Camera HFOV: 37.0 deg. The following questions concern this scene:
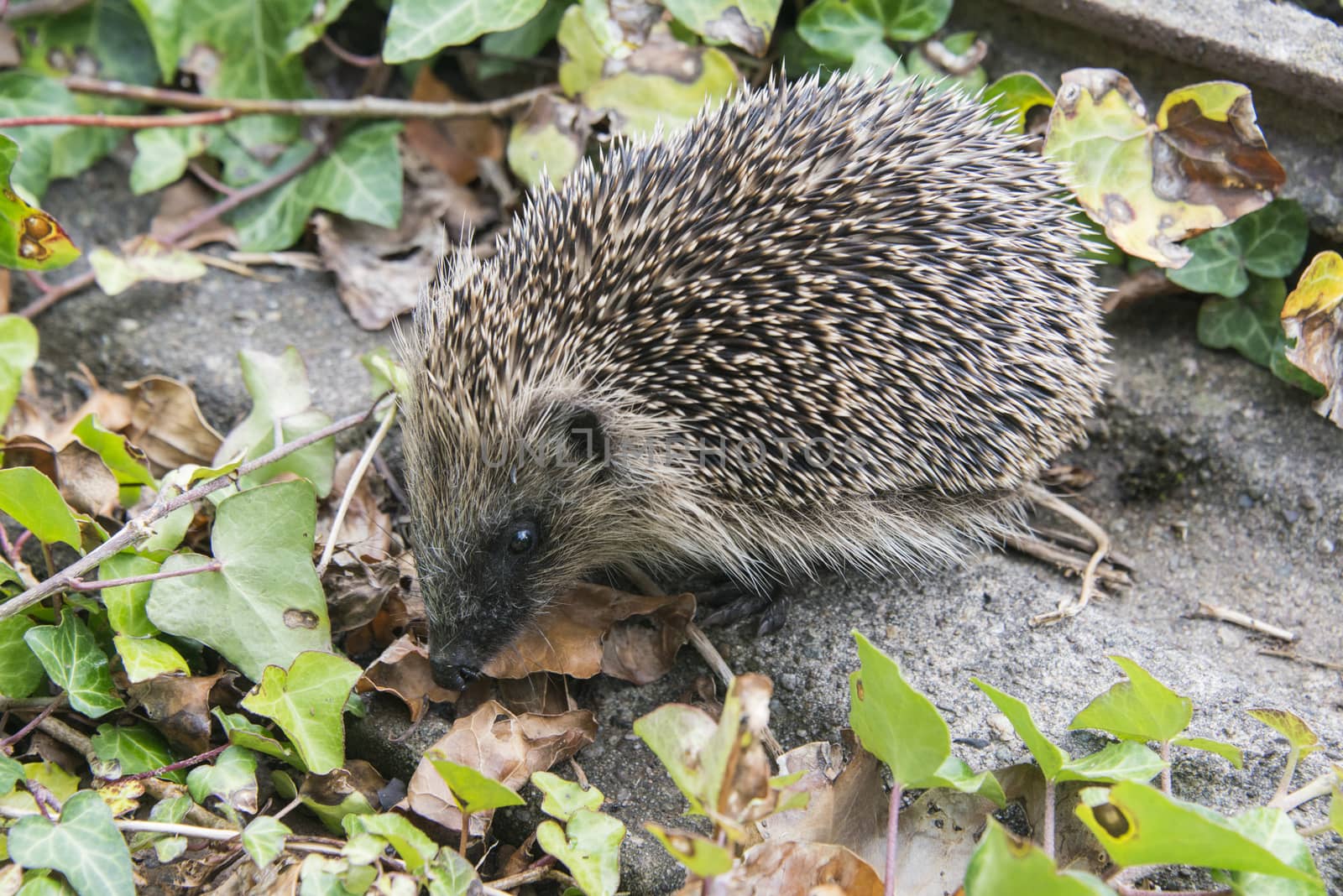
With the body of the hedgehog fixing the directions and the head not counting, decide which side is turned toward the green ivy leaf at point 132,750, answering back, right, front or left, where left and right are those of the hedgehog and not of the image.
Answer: front

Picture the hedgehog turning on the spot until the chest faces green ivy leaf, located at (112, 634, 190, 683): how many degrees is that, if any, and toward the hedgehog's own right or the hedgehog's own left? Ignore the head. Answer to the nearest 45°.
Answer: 0° — it already faces it

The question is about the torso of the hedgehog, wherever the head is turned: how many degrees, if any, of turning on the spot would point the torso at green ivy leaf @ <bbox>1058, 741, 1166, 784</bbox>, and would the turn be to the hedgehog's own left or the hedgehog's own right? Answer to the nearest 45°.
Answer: approximately 90° to the hedgehog's own left

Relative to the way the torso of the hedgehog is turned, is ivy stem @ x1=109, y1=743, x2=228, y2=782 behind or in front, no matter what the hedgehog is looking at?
in front

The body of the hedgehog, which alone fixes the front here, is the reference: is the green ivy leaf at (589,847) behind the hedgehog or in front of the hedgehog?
in front

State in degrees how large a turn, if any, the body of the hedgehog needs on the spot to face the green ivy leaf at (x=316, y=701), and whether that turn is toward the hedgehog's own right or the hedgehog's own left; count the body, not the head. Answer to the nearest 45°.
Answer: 0° — it already faces it

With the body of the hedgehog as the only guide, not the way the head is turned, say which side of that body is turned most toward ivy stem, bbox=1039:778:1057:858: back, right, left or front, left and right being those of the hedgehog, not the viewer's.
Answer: left

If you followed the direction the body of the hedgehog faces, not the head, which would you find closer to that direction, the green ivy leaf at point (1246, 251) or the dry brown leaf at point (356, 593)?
the dry brown leaf

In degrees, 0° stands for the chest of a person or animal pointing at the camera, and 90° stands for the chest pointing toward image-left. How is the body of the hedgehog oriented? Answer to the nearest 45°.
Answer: approximately 45°

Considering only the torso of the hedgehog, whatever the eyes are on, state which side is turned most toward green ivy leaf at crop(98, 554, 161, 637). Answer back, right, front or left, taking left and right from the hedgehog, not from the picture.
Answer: front

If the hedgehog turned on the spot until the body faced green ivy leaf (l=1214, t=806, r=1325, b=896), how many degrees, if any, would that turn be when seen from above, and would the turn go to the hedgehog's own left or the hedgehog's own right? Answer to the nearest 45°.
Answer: approximately 90° to the hedgehog's own left
